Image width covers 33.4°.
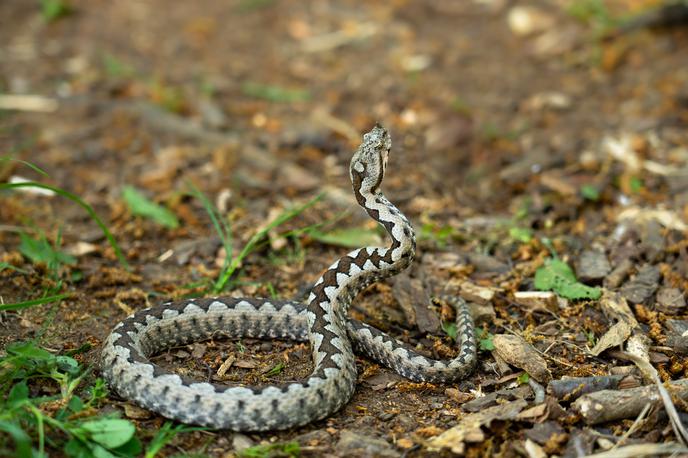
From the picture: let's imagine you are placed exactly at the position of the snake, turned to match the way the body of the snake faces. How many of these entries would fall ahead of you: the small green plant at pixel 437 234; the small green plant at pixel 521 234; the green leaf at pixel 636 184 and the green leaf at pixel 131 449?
3

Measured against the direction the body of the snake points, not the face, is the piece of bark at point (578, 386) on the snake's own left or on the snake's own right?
on the snake's own right

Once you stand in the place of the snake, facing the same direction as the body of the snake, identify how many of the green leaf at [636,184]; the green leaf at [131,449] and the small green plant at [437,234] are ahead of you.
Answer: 2

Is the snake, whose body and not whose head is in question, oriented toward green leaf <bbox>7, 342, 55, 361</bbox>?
no

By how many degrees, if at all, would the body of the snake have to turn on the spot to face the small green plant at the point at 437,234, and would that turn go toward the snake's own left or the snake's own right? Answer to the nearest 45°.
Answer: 0° — it already faces it

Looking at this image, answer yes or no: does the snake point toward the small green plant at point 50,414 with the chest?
no

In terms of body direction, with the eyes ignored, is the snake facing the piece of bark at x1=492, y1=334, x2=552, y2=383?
no

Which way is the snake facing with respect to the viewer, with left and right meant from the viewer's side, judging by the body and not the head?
facing away from the viewer and to the right of the viewer

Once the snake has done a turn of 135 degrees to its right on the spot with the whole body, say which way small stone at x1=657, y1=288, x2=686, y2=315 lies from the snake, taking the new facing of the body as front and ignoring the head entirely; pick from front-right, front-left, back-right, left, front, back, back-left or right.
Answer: left

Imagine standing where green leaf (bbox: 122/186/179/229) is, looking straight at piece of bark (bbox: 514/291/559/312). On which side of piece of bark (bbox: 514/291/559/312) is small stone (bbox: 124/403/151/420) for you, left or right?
right

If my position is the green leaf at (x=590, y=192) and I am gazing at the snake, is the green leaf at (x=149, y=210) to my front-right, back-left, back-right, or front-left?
front-right

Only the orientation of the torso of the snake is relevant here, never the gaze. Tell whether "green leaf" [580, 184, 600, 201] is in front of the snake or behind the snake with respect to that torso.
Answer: in front

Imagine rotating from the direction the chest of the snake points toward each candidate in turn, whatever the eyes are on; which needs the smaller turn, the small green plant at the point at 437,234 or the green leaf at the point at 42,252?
the small green plant

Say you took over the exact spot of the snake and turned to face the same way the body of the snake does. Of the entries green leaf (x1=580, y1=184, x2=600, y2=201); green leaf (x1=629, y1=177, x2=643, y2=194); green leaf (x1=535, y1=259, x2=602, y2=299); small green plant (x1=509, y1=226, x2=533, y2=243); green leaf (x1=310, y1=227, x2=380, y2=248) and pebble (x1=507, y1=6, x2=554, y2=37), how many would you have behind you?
0
